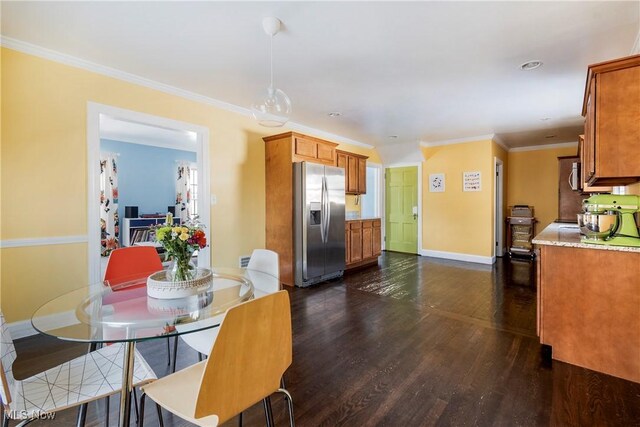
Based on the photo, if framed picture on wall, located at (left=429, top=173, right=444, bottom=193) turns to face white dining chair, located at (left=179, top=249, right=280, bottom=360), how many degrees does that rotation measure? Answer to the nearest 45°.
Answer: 0° — it already faces it

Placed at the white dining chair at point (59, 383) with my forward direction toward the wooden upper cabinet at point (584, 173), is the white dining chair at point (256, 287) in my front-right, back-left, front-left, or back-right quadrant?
front-left

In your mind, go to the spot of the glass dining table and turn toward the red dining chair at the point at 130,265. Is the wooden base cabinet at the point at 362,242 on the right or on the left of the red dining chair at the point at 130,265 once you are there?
right

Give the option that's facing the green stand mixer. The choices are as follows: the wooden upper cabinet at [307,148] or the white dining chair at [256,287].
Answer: the wooden upper cabinet

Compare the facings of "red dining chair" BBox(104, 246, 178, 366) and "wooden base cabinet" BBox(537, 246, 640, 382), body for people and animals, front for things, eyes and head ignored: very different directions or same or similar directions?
very different directions

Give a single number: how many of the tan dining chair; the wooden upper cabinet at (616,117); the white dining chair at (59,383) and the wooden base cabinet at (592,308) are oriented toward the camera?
0

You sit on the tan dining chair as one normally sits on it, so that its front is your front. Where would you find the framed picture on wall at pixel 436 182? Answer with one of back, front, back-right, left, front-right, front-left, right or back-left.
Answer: right

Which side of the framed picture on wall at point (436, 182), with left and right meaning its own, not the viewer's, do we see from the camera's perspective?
front

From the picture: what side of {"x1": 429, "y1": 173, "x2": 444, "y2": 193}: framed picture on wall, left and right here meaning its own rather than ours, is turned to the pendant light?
front

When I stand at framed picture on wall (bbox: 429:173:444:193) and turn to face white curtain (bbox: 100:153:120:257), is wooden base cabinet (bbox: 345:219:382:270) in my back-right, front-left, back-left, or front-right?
front-left

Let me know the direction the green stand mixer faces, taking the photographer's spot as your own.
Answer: facing to the left of the viewer

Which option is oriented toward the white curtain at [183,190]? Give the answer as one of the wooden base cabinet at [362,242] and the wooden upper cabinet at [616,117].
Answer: the wooden upper cabinet

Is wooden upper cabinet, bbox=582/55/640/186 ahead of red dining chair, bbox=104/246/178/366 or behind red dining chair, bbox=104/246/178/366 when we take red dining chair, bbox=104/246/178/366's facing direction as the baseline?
ahead

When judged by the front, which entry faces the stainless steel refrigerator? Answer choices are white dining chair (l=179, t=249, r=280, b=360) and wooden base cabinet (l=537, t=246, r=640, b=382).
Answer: the wooden base cabinet

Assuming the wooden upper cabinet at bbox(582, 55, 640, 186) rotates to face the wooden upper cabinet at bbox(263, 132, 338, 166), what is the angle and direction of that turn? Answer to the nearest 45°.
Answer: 0° — it already faces it

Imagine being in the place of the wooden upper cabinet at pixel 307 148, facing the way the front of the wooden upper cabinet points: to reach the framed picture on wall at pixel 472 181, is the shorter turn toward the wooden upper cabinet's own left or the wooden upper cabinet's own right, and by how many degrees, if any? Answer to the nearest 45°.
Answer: approximately 45° to the wooden upper cabinet's own left

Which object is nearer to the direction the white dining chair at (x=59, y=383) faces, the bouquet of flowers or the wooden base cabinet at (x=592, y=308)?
the bouquet of flowers

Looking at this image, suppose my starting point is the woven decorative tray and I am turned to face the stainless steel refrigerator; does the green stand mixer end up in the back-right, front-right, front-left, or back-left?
front-right

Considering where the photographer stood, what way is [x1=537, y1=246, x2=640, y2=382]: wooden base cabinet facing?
facing to the left of the viewer

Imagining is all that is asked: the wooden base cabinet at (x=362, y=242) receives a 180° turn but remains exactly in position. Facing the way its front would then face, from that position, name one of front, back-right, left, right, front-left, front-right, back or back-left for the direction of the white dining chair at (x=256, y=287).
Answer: back-left
